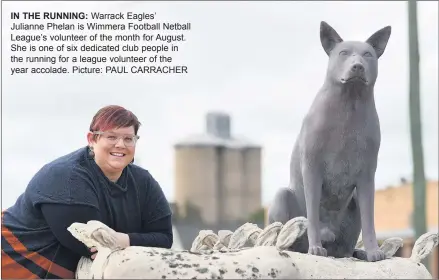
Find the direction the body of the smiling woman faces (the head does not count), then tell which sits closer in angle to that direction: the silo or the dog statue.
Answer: the dog statue

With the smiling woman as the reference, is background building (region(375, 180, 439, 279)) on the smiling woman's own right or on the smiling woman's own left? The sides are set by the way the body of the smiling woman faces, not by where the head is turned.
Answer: on the smiling woman's own left

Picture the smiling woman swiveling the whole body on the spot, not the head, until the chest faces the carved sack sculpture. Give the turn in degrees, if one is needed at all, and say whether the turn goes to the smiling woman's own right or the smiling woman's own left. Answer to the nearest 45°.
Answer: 0° — they already face it

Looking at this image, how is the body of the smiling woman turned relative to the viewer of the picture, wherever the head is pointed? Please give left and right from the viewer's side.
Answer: facing the viewer and to the right of the viewer

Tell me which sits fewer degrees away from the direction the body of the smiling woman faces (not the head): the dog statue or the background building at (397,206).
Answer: the dog statue

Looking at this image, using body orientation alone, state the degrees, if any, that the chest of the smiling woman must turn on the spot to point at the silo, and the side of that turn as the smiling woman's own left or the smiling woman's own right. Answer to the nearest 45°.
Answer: approximately 135° to the smiling woman's own left

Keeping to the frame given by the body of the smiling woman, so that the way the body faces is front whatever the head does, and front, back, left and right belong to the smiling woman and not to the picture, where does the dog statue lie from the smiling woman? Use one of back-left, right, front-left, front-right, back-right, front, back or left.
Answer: front-left
